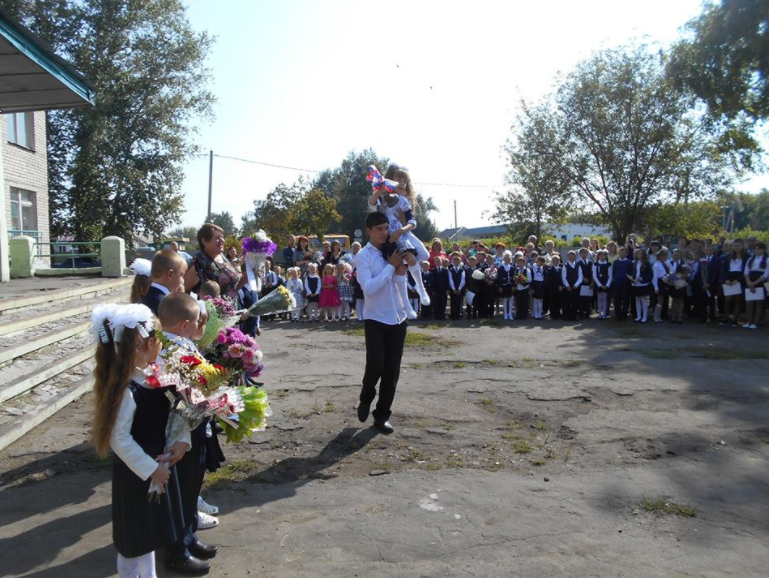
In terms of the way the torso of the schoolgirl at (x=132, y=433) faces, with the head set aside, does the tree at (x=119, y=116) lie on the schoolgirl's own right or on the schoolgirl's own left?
on the schoolgirl's own left

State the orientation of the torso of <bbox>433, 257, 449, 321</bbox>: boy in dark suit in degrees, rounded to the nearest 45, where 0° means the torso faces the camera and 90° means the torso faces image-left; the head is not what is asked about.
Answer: approximately 0°

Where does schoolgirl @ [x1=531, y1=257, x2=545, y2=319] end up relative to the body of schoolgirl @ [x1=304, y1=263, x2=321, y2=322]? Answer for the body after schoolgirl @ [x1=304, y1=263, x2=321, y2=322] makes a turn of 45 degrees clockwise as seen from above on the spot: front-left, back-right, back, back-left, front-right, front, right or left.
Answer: back-left

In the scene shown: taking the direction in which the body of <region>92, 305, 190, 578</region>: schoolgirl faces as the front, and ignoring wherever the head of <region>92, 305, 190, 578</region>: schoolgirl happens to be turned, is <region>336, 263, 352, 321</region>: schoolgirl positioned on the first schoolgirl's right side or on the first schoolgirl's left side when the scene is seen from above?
on the first schoolgirl's left side

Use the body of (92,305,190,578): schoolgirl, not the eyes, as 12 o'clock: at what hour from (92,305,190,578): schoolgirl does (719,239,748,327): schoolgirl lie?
(719,239,748,327): schoolgirl is roughly at 11 o'clock from (92,305,190,578): schoolgirl.

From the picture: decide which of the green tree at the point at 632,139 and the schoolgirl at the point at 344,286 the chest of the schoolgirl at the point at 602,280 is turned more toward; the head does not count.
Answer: the schoolgirl

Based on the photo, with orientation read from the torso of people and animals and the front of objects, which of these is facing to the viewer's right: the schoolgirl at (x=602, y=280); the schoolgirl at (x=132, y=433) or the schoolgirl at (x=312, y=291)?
the schoolgirl at (x=132, y=433)

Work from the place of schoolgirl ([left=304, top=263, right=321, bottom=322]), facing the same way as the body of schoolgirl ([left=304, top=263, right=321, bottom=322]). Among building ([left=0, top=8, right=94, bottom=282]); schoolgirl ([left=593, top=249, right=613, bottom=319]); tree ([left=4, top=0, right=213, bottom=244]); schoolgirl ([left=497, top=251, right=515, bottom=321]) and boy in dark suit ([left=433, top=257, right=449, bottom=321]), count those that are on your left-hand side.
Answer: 3

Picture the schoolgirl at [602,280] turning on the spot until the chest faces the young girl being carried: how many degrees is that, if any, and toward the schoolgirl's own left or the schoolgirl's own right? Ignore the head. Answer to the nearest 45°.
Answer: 0° — they already face them

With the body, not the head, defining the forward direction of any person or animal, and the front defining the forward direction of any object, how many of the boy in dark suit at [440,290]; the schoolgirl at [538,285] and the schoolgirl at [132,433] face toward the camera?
2

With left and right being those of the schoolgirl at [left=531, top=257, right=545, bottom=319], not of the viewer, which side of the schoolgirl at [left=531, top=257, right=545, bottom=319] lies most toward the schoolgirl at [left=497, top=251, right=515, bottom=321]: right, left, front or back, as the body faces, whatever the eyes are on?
right
